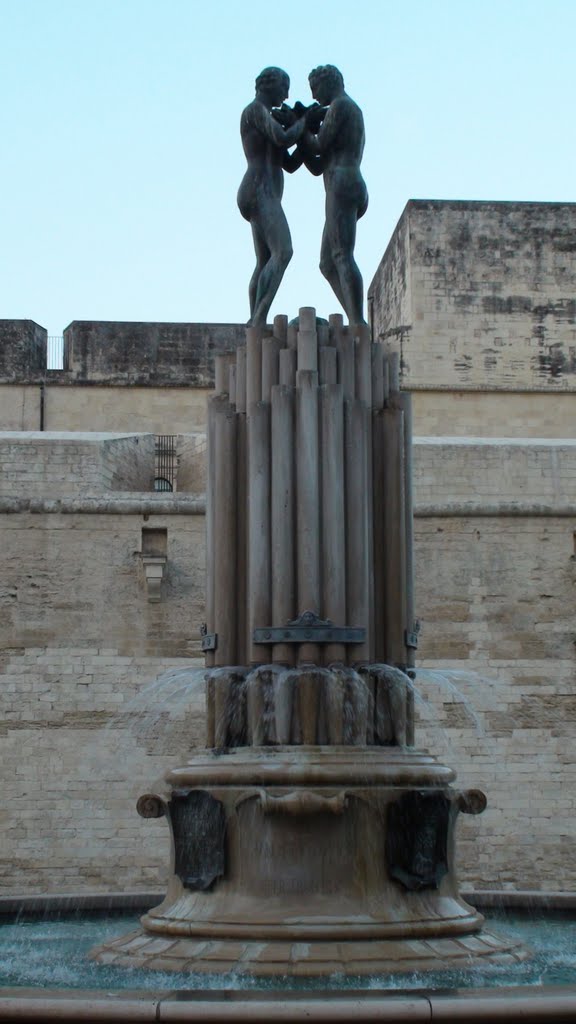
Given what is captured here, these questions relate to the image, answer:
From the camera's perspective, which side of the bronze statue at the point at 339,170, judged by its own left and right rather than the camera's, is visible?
left

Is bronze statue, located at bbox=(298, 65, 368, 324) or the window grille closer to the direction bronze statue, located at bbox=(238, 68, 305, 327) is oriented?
the bronze statue

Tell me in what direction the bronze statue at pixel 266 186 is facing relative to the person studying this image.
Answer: facing to the right of the viewer

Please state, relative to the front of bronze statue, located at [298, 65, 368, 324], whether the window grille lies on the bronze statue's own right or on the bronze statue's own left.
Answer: on the bronze statue's own right

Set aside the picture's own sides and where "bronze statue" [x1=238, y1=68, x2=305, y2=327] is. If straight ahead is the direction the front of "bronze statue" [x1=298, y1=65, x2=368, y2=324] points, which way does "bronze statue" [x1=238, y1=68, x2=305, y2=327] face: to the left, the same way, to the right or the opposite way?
the opposite way

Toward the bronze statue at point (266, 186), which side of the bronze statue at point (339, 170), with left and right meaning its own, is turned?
front

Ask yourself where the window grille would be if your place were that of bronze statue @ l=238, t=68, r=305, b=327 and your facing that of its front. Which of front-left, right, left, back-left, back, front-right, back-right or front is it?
left

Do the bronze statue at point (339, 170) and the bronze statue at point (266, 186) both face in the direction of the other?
yes

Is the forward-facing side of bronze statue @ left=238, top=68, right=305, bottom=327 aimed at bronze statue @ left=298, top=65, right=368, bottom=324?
yes

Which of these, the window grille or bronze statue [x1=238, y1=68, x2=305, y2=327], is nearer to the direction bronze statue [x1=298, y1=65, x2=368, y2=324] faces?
the bronze statue

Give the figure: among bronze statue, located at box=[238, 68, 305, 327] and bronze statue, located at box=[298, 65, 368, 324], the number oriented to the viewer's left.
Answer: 1
